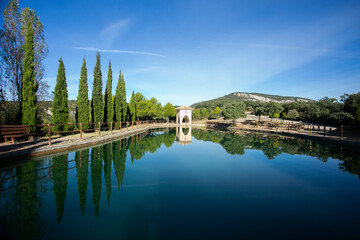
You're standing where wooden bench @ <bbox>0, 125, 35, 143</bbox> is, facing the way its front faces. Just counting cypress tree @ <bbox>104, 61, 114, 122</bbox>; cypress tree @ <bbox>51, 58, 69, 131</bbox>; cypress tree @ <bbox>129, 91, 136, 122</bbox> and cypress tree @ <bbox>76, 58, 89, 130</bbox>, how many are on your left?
4

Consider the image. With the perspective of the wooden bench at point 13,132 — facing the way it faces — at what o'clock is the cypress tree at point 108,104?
The cypress tree is roughly at 9 o'clock from the wooden bench.

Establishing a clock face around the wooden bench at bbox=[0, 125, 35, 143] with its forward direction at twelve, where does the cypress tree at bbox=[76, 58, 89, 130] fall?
The cypress tree is roughly at 9 o'clock from the wooden bench.

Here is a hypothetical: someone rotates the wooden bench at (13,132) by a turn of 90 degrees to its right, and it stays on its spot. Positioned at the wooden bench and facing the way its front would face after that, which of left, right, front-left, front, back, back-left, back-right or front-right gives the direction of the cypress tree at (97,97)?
back

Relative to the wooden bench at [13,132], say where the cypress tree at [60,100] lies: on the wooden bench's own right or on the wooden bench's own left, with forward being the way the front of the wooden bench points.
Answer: on the wooden bench's own left

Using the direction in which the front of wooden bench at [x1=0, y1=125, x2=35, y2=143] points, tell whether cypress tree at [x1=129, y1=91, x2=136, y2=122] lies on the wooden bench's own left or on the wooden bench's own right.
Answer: on the wooden bench's own left

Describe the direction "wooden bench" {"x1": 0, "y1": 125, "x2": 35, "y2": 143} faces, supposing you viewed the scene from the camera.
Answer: facing the viewer and to the right of the viewer
